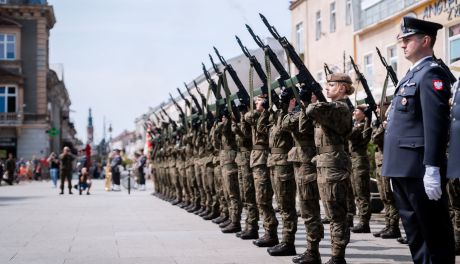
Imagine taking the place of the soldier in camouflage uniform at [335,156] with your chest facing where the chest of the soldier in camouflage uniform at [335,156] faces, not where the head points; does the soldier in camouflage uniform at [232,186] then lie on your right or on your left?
on your right

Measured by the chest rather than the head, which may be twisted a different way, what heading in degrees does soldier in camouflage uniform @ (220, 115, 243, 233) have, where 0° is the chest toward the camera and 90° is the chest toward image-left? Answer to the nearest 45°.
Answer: approximately 90°

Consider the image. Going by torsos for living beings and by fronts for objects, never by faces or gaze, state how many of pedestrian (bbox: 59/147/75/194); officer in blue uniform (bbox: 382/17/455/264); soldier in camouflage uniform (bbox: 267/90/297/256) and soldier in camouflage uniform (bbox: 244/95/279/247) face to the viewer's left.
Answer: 3

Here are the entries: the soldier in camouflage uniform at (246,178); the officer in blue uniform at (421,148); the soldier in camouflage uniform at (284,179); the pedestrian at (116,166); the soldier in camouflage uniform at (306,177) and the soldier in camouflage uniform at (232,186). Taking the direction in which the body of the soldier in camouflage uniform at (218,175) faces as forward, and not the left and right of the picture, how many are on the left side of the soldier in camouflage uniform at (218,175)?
5

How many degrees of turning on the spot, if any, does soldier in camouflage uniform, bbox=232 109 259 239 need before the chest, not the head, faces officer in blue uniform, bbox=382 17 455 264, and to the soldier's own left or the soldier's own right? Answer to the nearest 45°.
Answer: approximately 90° to the soldier's own left

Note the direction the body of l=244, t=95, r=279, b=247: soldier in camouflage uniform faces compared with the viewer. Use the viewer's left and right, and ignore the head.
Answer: facing to the left of the viewer

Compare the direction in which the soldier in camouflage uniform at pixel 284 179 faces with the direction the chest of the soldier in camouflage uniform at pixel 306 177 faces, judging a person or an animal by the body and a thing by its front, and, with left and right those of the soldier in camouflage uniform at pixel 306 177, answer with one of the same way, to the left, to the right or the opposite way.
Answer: the same way

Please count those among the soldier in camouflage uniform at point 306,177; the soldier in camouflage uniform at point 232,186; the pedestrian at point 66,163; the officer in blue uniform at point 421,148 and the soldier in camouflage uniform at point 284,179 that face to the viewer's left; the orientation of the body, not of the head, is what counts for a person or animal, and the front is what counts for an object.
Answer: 4

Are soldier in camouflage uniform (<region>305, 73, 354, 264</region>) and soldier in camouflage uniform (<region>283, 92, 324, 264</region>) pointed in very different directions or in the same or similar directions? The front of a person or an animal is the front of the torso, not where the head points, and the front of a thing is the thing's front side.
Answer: same or similar directions

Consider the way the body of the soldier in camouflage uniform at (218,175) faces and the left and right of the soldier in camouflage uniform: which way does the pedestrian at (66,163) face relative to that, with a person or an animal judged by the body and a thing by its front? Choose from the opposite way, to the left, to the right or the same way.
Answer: to the left

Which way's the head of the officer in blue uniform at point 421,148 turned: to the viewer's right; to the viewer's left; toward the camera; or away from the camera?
to the viewer's left

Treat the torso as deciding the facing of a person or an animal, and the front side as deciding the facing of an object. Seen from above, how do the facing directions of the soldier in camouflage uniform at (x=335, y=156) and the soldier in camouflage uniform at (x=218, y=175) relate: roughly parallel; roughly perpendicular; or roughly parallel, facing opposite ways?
roughly parallel

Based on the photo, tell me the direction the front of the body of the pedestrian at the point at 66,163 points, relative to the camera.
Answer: toward the camera

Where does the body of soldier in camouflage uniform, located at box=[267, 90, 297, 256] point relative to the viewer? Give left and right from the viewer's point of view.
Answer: facing to the left of the viewer

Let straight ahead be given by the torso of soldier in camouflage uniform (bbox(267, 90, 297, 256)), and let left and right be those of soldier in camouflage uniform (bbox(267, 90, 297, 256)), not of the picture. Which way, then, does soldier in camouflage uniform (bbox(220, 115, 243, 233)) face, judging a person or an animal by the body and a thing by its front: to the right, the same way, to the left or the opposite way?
the same way

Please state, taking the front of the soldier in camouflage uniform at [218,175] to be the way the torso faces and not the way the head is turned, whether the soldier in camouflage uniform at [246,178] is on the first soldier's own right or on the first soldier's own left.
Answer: on the first soldier's own left

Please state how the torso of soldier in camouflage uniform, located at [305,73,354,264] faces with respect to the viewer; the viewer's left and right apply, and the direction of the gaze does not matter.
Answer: facing to the left of the viewer

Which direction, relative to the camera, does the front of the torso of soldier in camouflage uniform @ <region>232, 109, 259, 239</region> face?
to the viewer's left
